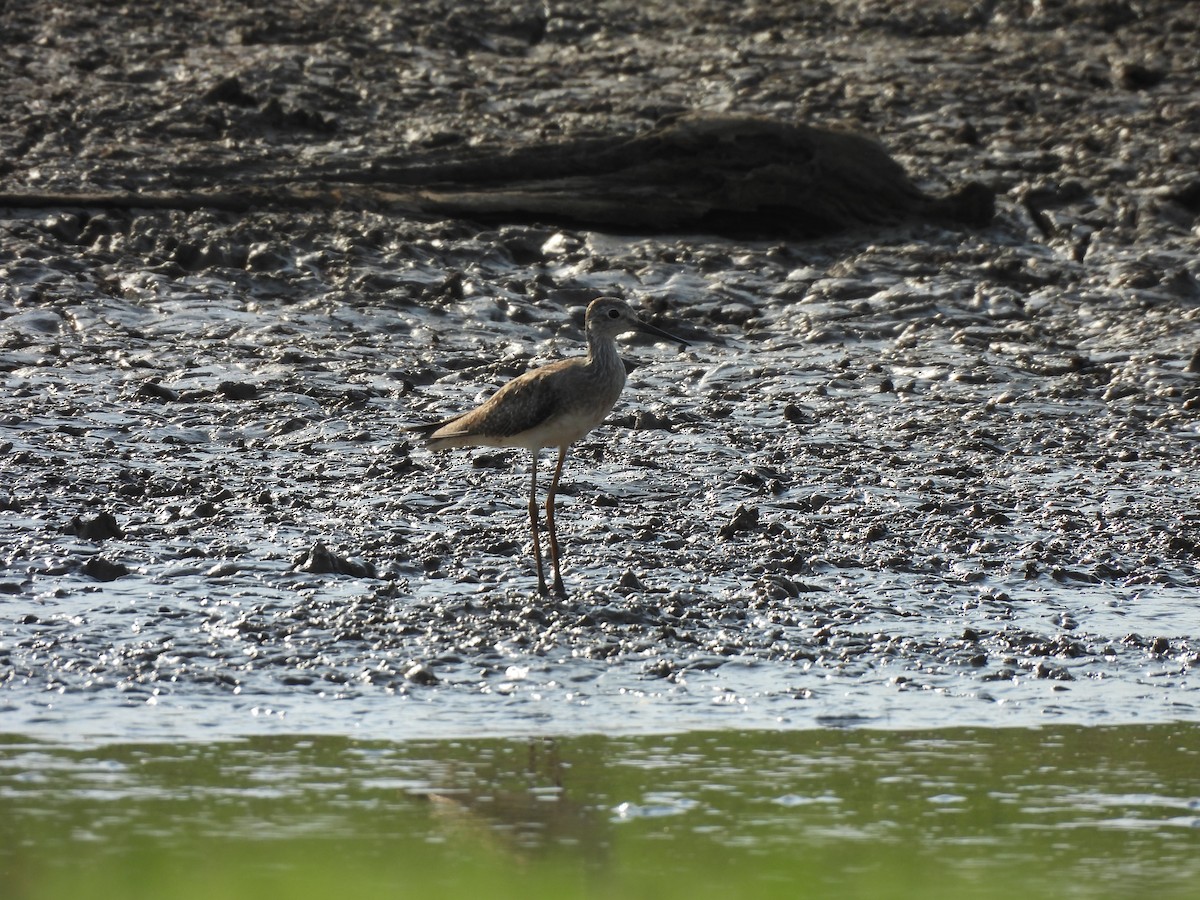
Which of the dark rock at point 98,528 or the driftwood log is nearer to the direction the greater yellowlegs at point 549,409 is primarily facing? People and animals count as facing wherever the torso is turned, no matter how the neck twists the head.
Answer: the driftwood log

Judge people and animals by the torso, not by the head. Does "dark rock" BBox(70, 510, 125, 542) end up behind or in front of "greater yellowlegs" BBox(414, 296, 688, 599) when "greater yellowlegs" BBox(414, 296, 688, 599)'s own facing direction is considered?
behind

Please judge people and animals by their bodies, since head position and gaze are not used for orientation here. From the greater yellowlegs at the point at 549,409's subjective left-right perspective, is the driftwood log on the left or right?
on its left

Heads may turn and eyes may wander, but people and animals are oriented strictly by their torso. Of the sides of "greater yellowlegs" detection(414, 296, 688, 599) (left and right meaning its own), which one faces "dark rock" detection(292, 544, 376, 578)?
back

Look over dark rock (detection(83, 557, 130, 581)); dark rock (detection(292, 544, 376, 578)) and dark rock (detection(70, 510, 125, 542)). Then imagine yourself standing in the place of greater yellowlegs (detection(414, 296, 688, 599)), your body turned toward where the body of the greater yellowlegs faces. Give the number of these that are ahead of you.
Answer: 0

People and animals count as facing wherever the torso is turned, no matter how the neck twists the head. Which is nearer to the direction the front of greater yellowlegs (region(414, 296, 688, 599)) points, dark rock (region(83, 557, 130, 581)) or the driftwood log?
the driftwood log

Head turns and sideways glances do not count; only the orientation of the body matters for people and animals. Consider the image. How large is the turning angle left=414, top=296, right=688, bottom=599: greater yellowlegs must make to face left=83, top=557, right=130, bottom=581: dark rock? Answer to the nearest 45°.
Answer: approximately 180°

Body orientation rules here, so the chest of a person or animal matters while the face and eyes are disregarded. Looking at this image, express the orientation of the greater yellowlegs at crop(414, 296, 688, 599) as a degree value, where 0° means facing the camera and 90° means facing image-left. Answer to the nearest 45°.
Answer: approximately 270°

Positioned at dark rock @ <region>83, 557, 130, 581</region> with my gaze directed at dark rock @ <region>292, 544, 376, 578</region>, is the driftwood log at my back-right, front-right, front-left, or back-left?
front-left
